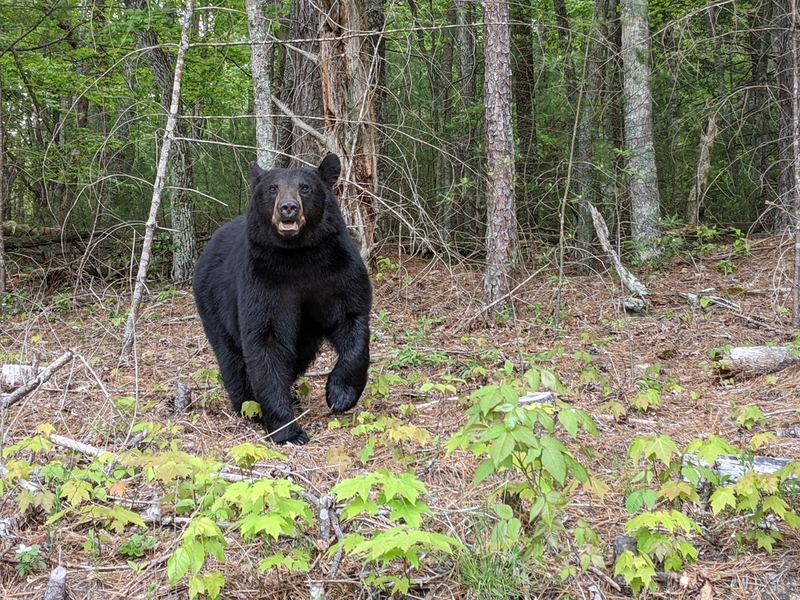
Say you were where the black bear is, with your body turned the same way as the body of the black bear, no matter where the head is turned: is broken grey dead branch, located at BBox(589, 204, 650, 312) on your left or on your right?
on your left

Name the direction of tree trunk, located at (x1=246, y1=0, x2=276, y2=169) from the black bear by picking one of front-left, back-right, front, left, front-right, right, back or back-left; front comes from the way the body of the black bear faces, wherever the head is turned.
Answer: back

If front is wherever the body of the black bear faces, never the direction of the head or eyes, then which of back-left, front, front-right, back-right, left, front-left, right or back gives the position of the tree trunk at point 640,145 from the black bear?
back-left

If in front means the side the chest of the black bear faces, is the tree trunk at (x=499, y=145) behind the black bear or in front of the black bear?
behind

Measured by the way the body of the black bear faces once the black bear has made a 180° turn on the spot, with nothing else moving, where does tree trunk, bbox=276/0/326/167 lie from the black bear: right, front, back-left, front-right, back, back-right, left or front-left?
front

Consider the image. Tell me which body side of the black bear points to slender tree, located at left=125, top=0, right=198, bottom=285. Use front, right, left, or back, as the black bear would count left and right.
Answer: back

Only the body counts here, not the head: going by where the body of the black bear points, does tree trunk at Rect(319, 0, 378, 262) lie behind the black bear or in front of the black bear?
behind

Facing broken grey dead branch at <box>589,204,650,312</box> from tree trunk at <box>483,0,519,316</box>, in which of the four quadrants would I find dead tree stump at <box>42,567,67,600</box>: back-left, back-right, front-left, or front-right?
back-right

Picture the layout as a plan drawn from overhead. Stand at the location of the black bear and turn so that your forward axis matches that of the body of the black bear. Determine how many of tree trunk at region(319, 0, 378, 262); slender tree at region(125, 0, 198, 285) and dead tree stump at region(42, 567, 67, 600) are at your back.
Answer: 2

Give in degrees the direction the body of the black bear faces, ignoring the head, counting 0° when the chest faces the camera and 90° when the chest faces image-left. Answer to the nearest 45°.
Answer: approximately 0°

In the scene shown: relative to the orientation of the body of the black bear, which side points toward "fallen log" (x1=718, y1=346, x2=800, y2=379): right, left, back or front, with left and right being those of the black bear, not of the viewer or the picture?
left

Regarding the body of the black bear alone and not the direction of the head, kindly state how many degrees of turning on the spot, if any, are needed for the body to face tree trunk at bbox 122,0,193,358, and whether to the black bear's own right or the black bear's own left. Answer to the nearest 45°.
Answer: approximately 135° to the black bear's own right
